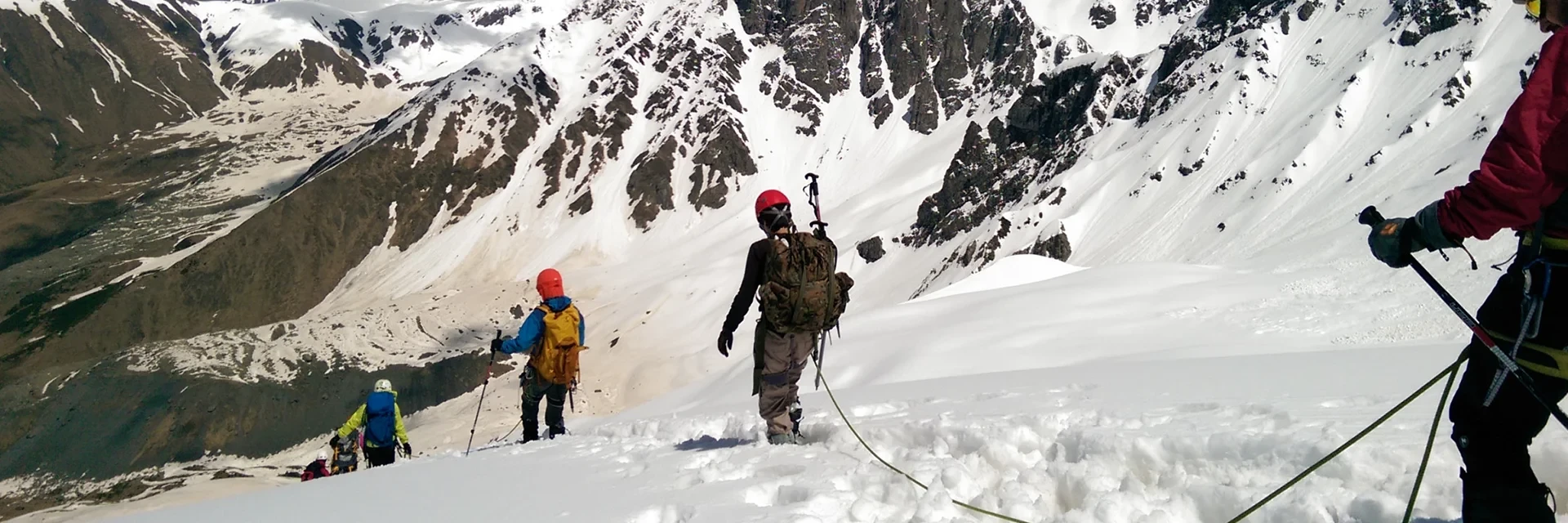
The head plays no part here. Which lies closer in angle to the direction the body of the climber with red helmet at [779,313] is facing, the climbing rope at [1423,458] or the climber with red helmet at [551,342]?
the climber with red helmet

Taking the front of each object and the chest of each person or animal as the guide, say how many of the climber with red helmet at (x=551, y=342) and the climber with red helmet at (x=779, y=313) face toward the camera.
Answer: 0

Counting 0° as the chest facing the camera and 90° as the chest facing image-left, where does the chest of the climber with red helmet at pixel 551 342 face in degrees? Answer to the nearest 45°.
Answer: approximately 135°

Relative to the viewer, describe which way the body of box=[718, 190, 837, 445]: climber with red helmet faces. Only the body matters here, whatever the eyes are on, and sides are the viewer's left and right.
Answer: facing away from the viewer and to the left of the viewer

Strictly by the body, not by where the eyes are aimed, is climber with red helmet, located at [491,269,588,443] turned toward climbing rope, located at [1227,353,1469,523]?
no

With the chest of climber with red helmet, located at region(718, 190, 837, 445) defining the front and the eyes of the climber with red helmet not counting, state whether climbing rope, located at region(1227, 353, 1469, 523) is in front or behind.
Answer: behind

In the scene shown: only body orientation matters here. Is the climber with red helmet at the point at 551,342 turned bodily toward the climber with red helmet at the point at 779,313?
no

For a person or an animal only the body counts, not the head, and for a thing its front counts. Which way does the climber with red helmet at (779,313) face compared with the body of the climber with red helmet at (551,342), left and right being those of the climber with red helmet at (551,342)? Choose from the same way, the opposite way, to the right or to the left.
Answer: the same way
